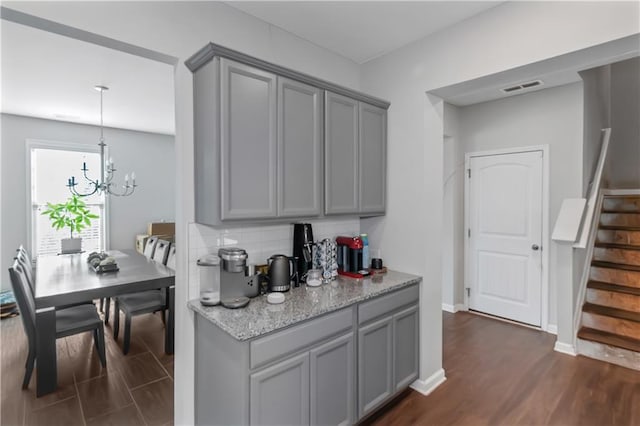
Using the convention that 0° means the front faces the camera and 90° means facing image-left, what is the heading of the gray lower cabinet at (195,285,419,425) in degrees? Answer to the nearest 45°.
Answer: approximately 315°

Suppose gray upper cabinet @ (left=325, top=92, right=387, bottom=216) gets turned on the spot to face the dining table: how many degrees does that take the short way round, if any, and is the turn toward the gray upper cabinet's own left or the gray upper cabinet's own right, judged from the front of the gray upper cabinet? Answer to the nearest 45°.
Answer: approximately 135° to the gray upper cabinet's own right

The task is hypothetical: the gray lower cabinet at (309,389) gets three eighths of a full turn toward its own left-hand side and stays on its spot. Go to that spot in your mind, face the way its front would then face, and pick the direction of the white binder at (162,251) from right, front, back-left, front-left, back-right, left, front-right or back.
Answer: front-left

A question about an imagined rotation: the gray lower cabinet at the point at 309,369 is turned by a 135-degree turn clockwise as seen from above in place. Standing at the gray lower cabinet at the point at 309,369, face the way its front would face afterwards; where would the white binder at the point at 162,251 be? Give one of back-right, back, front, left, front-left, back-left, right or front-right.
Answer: front-right

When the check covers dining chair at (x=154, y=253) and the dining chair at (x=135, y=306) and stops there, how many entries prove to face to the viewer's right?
0

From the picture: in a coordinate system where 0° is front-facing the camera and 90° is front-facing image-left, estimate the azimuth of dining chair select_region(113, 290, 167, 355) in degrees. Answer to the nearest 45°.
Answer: approximately 45°

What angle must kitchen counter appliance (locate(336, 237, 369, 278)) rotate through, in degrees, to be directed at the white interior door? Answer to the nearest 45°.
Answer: approximately 90° to its left

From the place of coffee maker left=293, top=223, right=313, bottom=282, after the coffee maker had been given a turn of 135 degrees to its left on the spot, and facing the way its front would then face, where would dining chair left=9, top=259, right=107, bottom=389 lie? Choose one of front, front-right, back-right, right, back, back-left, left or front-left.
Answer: left
